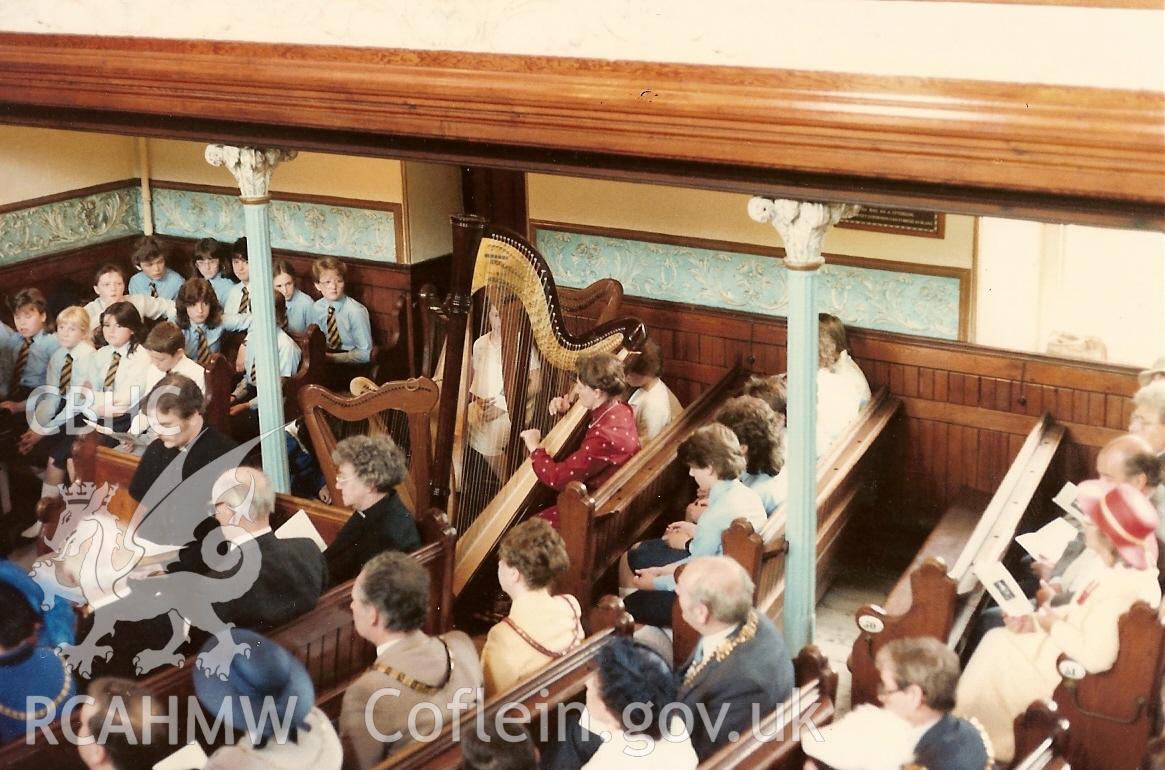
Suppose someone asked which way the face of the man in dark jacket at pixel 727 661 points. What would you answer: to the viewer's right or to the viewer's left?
to the viewer's left

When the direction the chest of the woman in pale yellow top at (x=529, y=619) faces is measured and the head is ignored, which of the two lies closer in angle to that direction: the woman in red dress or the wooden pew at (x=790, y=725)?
the woman in red dress

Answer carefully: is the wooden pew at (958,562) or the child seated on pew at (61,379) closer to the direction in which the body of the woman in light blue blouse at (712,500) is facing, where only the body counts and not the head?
the child seated on pew

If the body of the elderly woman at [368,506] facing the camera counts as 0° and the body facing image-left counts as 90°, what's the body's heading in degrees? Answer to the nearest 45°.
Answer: approximately 90°

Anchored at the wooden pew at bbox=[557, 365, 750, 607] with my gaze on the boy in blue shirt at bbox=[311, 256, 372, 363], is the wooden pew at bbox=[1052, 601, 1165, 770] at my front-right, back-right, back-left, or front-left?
back-right

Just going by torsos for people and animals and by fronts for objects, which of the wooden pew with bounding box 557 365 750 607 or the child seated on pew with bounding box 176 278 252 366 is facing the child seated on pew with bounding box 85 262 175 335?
the wooden pew

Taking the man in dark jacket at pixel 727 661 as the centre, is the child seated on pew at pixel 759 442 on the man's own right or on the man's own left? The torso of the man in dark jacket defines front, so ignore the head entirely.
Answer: on the man's own right

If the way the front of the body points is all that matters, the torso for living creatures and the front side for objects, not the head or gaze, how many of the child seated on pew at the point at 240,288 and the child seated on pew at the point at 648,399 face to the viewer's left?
1

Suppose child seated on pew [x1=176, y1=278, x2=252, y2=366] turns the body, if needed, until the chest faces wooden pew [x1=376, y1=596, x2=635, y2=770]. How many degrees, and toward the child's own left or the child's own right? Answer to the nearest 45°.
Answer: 0° — they already face it

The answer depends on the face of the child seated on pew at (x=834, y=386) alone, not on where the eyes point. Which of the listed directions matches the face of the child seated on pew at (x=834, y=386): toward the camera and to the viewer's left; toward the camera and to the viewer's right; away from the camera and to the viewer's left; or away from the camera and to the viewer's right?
away from the camera and to the viewer's left

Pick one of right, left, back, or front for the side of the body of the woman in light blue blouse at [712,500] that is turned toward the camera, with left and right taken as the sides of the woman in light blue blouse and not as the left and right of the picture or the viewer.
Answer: left

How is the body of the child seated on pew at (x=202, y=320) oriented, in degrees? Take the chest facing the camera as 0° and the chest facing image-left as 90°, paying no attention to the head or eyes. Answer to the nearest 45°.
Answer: approximately 0°
